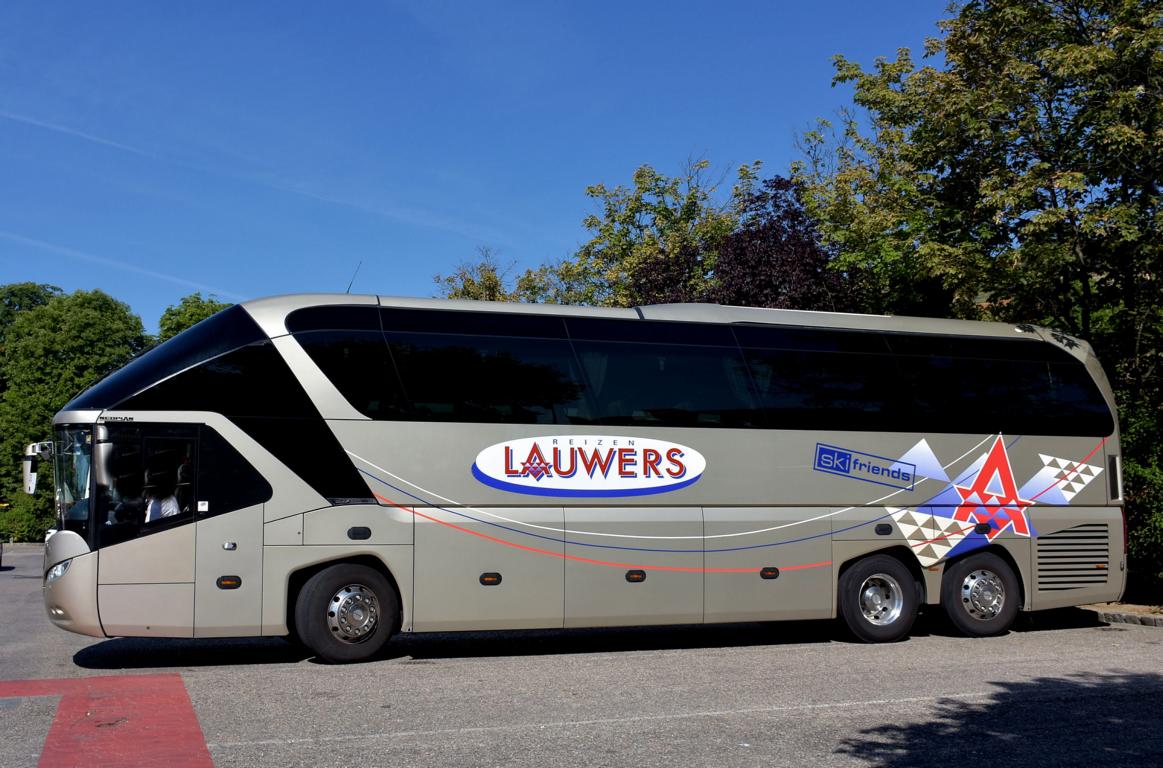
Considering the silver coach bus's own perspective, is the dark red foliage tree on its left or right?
on its right

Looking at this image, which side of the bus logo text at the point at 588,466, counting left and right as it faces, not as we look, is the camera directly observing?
front

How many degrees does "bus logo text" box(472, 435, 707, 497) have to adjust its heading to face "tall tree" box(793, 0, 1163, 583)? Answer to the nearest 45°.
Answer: approximately 135° to its left

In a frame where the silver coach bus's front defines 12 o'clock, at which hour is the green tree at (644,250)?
The green tree is roughly at 3 o'clock from the silver coach bus.

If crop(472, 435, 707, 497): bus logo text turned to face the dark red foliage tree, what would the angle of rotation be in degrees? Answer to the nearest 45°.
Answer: approximately 180°

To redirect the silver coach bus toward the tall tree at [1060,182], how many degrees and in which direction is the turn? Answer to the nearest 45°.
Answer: approximately 135° to its right

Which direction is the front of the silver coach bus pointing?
to the viewer's left

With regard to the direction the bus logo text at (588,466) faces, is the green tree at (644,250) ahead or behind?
behind
